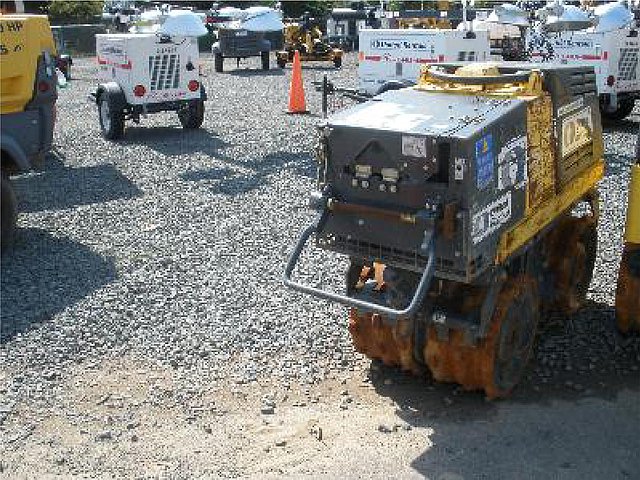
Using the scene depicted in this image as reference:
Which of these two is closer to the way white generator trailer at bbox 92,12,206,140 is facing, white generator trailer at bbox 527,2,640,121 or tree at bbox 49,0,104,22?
the tree

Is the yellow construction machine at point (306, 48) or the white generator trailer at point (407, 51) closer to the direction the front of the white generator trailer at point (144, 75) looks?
the yellow construction machine

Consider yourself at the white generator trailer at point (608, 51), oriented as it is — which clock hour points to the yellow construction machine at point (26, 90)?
The yellow construction machine is roughly at 9 o'clock from the white generator trailer.

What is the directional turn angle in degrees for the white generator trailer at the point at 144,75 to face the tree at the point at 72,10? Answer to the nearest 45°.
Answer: approximately 45° to its right

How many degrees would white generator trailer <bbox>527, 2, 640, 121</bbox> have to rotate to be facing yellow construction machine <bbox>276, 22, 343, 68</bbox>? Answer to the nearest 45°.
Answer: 0° — it already faces it

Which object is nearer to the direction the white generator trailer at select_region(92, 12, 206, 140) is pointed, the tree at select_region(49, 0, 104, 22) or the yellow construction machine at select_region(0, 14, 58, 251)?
the tree

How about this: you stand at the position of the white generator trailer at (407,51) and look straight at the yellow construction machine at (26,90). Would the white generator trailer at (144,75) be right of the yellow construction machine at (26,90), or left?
right

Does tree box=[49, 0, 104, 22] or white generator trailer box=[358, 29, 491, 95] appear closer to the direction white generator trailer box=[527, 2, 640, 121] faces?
the tree

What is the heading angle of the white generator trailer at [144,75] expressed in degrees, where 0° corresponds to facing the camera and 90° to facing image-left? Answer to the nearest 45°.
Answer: approximately 135°

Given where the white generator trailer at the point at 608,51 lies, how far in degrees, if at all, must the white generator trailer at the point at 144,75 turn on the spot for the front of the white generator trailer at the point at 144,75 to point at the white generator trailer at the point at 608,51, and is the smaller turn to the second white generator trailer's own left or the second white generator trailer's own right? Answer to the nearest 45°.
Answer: approximately 135° to the second white generator trailer's own right

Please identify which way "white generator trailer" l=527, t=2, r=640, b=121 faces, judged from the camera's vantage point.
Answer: facing away from the viewer and to the left of the viewer

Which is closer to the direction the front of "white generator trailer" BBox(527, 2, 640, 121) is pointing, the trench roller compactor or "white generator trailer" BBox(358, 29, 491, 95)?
the white generator trailer

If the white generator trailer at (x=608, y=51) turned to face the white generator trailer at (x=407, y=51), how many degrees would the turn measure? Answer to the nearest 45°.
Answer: approximately 90° to its left

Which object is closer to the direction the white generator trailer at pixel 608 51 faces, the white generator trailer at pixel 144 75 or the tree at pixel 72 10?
the tree

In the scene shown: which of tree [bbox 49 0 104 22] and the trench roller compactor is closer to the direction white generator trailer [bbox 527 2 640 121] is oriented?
the tree
